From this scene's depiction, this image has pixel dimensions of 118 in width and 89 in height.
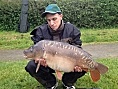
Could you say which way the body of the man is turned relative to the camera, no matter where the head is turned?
toward the camera
